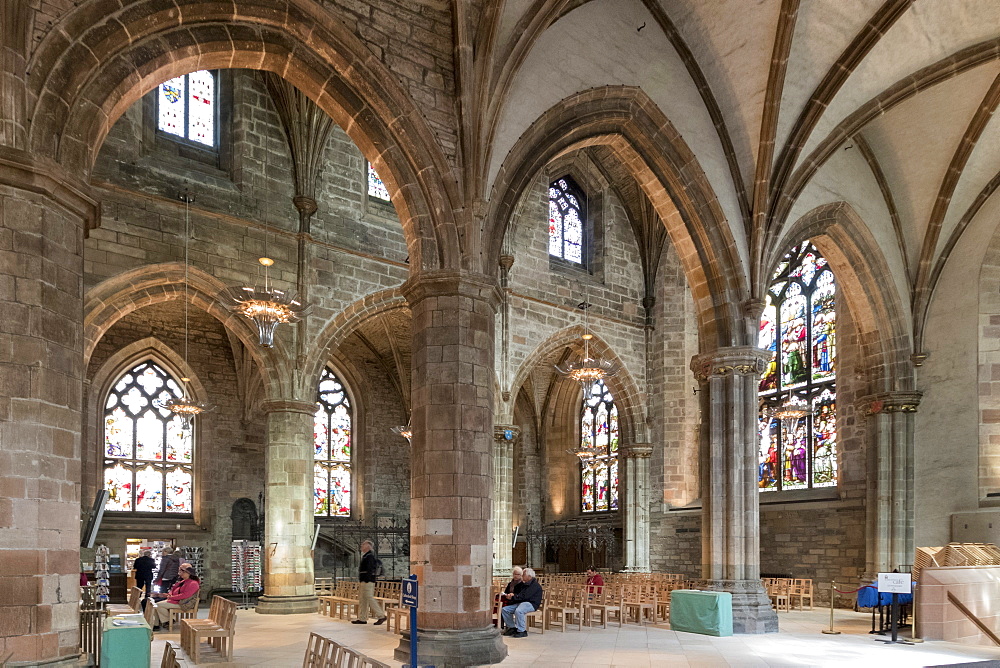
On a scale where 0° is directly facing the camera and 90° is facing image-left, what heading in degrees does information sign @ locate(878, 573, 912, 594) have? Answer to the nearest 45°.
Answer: approximately 0°
